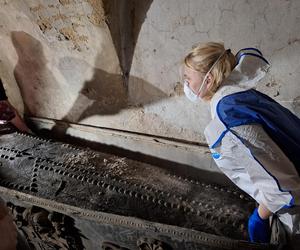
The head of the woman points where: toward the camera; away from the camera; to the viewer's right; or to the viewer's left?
to the viewer's left

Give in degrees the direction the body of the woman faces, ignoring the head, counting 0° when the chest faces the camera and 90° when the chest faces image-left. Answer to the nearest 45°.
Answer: approximately 90°
